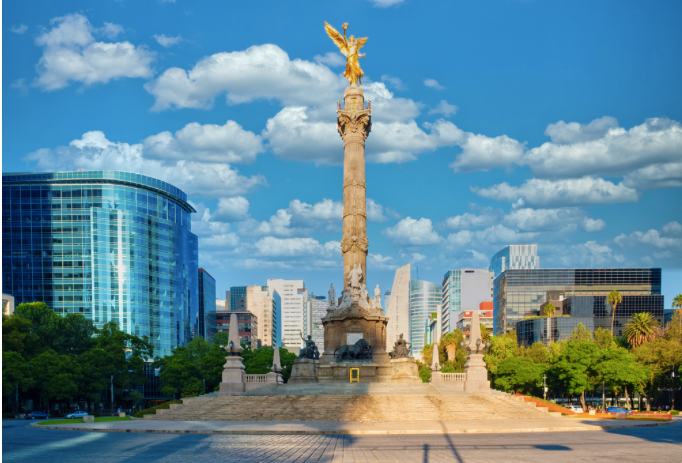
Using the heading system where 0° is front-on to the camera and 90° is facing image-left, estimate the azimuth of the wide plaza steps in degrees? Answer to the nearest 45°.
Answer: approximately 0°
